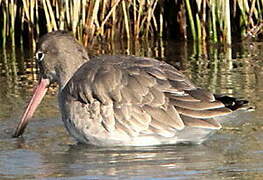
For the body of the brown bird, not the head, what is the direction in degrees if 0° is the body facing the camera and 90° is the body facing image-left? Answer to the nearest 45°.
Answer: approximately 90°
